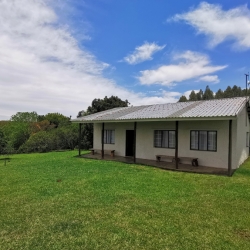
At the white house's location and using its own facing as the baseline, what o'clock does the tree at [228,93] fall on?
The tree is roughly at 5 o'clock from the white house.

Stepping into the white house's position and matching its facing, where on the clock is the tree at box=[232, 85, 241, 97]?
The tree is roughly at 5 o'clock from the white house.

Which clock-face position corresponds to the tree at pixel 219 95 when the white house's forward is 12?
The tree is roughly at 5 o'clock from the white house.

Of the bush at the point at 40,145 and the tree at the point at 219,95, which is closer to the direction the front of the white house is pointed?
the bush

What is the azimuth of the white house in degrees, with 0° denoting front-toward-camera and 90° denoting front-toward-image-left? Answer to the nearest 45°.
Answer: approximately 45°

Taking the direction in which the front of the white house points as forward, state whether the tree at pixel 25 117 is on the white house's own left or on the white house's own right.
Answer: on the white house's own right

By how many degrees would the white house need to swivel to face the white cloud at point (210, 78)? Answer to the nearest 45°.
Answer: approximately 135° to its right
